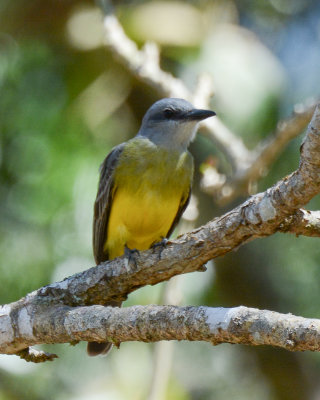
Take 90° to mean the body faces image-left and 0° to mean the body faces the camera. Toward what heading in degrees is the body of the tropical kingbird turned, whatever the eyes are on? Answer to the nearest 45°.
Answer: approximately 315°
